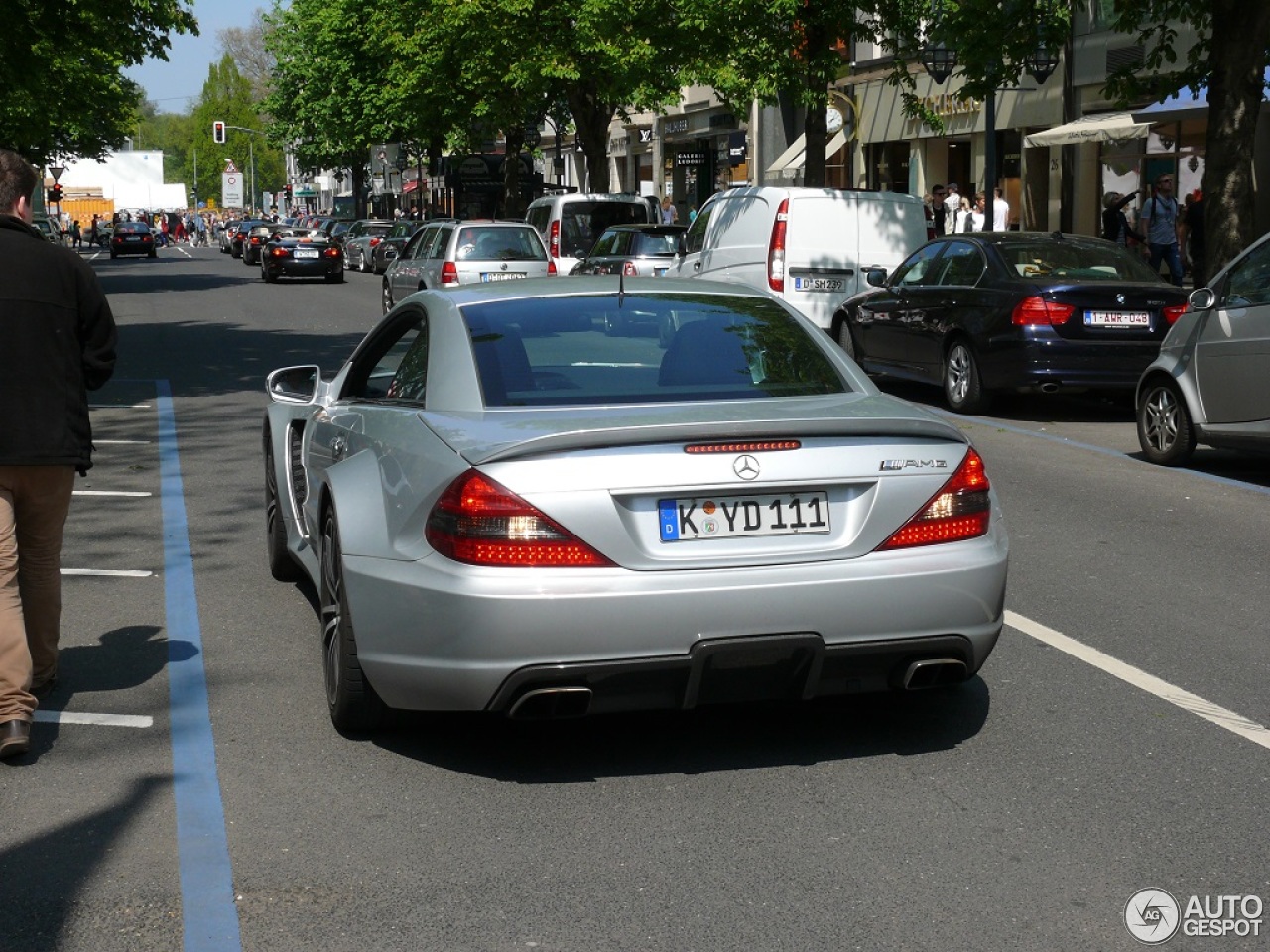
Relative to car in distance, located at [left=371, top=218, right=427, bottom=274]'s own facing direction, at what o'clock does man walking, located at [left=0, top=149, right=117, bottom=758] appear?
The man walking is roughly at 6 o'clock from the car in distance.

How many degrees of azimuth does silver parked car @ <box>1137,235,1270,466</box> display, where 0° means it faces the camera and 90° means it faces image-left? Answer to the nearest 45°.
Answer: approximately 135°

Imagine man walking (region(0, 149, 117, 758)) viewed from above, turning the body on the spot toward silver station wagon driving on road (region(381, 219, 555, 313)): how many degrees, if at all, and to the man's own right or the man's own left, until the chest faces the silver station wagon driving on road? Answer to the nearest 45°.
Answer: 0° — they already face it

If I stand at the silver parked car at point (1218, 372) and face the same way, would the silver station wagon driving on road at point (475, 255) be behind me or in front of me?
in front

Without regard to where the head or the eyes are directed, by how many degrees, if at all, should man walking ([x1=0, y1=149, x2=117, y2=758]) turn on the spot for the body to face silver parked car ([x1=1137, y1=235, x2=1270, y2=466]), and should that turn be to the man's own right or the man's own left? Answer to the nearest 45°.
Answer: approximately 45° to the man's own right

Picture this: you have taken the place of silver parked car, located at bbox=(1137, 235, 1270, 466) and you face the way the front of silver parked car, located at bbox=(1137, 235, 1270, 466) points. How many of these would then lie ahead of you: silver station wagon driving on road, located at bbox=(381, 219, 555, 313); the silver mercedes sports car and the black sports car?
2

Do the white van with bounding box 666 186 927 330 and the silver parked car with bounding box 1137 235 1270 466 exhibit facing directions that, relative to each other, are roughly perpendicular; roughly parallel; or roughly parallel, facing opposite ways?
roughly parallel

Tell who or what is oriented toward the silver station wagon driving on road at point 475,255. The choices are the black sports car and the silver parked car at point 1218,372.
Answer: the silver parked car at point 1218,372

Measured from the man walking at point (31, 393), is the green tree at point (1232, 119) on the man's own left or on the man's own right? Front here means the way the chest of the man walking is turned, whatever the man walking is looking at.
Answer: on the man's own right

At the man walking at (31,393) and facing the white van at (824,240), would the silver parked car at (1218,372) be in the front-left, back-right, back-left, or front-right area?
front-right

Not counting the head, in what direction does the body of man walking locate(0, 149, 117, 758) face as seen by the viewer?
away from the camera

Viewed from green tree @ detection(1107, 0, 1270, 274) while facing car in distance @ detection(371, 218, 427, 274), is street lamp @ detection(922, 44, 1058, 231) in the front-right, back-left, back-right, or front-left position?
front-right
